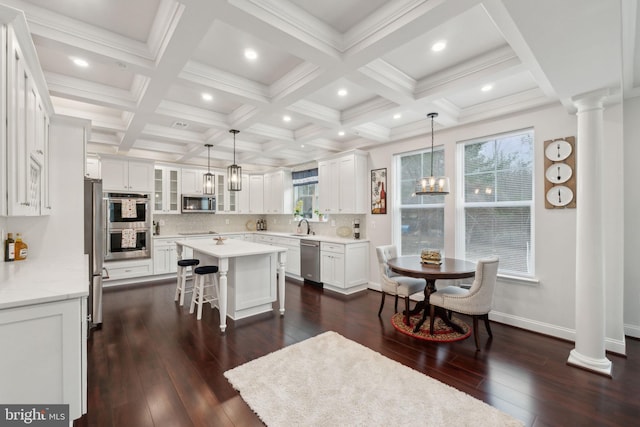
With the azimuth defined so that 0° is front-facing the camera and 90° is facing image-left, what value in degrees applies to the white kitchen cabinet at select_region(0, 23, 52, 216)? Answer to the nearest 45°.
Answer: approximately 270°

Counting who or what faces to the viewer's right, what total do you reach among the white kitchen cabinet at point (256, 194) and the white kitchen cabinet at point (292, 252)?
0

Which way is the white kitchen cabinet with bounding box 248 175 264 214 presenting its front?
toward the camera

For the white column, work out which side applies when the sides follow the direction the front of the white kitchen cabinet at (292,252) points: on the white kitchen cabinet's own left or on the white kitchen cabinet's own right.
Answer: on the white kitchen cabinet's own left

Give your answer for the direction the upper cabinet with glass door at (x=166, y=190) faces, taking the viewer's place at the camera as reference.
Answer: facing the viewer

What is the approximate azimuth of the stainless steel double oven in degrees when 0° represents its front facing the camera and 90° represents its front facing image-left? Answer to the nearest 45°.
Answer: approximately 0°

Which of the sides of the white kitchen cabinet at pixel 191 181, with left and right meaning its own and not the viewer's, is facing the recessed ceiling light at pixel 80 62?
front

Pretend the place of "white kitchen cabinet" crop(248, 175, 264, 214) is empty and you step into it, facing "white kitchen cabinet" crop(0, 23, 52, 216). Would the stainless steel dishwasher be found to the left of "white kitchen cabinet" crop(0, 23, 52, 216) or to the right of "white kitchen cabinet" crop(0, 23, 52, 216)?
left

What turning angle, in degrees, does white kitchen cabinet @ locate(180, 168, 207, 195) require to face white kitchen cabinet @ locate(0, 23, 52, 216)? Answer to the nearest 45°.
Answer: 0° — it already faces it

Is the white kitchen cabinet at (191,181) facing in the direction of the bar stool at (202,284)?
yes

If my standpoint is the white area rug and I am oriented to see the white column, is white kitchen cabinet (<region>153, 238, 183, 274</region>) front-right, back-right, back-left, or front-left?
back-left

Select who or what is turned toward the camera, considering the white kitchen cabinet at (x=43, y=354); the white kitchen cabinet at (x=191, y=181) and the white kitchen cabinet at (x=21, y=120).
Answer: the white kitchen cabinet at (x=191, y=181)

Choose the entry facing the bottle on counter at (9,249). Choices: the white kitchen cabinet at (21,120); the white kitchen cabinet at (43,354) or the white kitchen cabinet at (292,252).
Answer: the white kitchen cabinet at (292,252)

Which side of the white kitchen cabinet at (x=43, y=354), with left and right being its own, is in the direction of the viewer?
right

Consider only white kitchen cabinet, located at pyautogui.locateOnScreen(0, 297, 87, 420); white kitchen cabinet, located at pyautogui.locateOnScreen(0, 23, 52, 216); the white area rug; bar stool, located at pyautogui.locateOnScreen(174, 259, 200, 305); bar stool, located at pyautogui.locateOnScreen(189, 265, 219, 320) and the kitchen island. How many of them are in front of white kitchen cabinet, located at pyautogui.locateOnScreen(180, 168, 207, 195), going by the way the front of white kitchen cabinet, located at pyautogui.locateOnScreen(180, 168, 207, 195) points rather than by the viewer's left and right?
6

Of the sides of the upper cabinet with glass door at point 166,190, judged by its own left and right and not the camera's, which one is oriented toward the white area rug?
front
